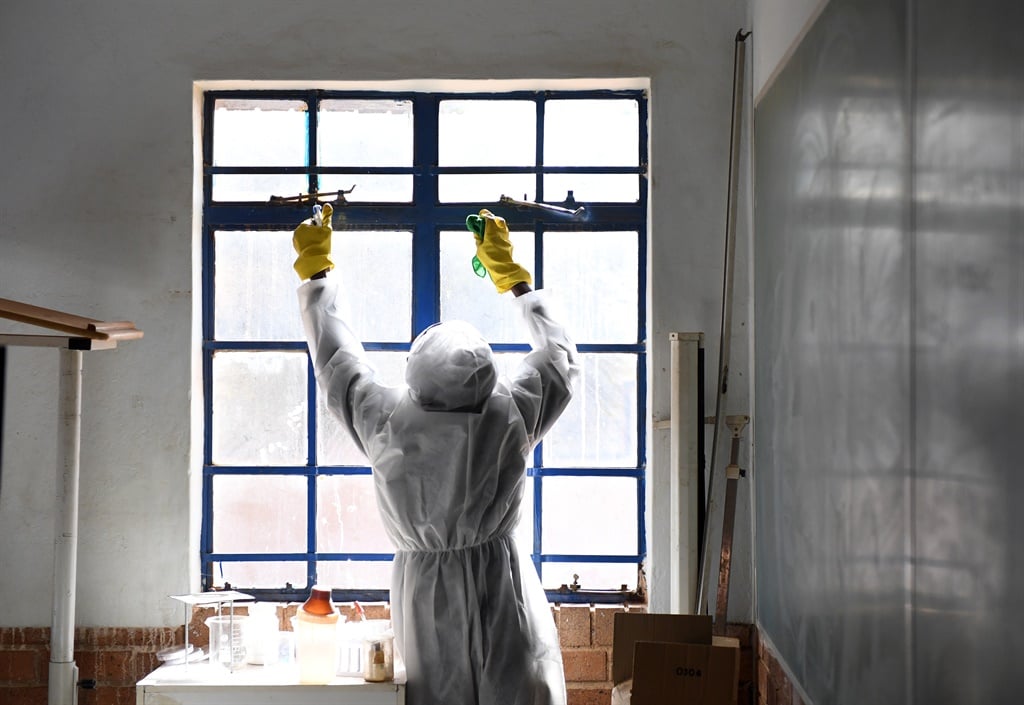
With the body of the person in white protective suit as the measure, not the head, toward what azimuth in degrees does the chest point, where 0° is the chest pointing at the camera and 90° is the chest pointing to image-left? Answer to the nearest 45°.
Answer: approximately 180°

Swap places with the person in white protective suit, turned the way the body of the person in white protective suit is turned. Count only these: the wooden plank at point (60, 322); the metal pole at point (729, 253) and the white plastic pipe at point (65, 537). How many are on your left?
2

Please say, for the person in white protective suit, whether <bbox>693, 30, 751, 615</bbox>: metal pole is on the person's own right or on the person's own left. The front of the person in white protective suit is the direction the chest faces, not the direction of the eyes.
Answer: on the person's own right

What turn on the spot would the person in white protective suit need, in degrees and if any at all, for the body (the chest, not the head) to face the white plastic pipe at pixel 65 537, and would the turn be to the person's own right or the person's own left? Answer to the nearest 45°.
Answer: approximately 90° to the person's own left

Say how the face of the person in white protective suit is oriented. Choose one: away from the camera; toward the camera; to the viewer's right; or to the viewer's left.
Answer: away from the camera

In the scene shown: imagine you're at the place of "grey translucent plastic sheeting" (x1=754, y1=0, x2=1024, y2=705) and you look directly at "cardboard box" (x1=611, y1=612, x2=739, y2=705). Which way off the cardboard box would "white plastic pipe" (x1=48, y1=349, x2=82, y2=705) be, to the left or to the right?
left

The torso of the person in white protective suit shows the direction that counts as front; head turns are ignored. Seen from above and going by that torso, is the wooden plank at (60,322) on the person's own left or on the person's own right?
on the person's own left
